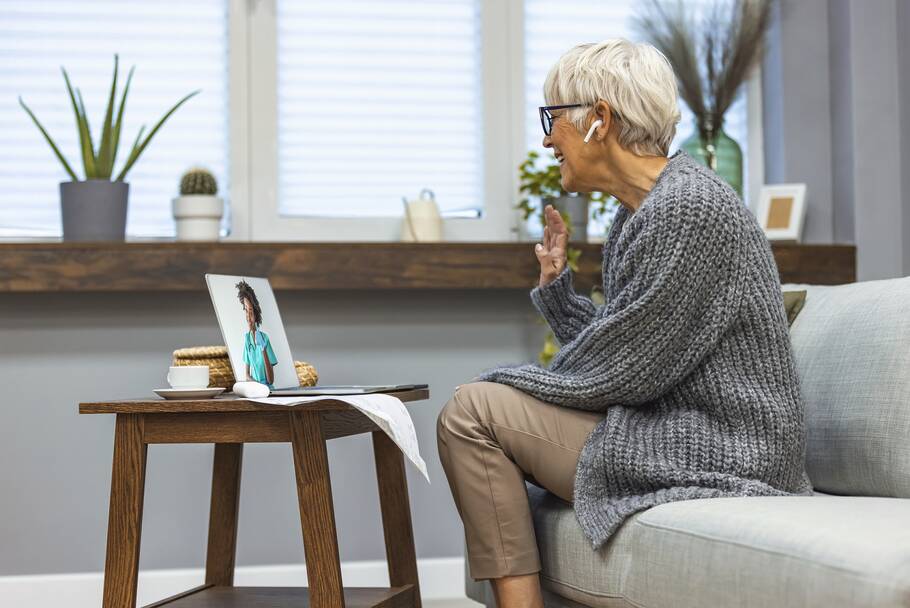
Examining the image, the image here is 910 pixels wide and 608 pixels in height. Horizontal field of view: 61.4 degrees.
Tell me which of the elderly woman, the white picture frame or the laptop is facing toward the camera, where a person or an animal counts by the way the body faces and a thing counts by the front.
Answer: the white picture frame

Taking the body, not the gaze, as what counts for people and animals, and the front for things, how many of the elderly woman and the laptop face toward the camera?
0

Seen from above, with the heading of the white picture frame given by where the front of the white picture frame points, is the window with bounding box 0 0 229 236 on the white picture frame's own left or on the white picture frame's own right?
on the white picture frame's own right

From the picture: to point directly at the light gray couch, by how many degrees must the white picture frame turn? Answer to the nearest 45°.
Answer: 0° — it already faces it

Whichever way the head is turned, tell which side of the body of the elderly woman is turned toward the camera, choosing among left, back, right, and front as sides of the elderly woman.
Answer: left

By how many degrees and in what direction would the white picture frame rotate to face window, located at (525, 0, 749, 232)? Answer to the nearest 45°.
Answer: approximately 90° to its right

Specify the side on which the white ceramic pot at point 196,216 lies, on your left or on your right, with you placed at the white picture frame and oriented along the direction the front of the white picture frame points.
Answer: on your right

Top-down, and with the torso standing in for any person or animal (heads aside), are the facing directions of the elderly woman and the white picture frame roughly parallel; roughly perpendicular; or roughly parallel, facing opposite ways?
roughly perpendicular

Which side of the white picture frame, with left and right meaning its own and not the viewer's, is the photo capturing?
front

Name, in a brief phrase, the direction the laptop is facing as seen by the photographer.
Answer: facing to the right of the viewer

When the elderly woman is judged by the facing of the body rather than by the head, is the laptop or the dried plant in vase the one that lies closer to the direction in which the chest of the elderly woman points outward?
the laptop

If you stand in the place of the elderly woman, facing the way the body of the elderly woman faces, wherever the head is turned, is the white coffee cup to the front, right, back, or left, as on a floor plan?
front

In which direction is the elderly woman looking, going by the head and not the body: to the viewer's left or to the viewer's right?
to the viewer's left

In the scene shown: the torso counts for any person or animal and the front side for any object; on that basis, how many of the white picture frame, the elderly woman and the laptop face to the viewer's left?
1

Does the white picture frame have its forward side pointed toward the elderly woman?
yes

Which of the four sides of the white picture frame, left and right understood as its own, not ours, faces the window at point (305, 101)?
right
